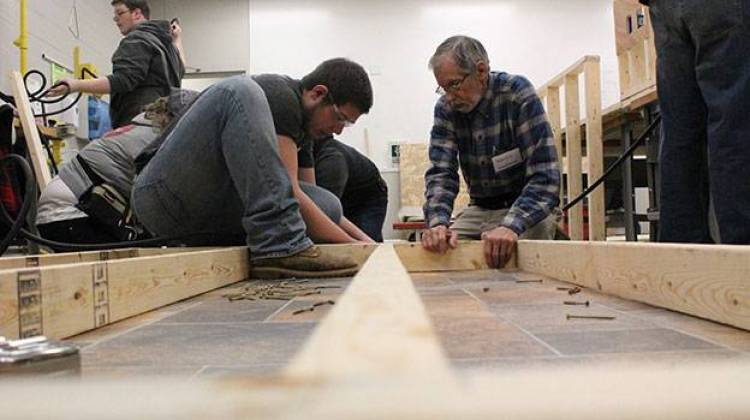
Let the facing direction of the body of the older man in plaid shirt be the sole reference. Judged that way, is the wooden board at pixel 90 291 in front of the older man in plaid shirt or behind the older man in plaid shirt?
in front

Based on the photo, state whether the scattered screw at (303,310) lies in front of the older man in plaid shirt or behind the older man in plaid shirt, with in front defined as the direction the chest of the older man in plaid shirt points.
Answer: in front

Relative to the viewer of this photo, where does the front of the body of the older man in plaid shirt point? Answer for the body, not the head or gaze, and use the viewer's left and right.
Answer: facing the viewer and to the left of the viewer

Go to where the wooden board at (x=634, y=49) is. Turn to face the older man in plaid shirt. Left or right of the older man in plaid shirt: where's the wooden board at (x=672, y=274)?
left

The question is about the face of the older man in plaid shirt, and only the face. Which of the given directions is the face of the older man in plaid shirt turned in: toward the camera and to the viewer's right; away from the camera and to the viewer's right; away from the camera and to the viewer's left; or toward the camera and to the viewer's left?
toward the camera and to the viewer's left

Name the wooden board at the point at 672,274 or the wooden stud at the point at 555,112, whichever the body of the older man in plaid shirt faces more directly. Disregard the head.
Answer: the wooden board

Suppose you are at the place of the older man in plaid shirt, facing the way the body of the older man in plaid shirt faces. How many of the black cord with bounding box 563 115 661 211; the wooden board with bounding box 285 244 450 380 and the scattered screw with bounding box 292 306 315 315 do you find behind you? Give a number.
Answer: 1

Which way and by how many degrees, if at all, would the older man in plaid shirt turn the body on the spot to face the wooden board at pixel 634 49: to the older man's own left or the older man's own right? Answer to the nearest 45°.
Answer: approximately 180°

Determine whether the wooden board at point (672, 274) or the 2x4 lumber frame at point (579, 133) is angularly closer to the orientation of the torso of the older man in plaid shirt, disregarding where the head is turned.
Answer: the wooden board

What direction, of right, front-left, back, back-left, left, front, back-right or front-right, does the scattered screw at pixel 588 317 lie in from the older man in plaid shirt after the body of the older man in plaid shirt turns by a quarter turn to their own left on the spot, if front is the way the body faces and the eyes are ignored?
front-right

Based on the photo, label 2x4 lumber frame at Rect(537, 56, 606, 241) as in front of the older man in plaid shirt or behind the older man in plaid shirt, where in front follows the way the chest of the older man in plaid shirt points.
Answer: behind

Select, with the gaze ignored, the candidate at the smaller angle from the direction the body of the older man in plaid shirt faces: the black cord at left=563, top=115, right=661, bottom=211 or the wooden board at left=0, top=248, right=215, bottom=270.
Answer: the wooden board

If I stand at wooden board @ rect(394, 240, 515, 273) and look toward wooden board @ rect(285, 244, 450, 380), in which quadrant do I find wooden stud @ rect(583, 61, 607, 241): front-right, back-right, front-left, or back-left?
back-left

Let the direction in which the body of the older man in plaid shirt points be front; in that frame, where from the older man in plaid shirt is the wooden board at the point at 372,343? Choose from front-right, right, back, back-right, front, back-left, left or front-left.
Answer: front-left

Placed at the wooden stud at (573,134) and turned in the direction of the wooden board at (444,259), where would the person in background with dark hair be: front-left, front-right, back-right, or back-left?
front-right

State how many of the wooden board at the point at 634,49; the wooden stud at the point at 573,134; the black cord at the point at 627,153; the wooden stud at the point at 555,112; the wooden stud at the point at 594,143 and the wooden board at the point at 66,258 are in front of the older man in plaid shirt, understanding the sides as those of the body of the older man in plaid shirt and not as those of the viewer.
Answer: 1

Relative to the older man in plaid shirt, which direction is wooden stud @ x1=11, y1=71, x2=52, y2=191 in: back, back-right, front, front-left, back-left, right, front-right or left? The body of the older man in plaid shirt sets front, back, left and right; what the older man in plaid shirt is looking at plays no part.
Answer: front-right

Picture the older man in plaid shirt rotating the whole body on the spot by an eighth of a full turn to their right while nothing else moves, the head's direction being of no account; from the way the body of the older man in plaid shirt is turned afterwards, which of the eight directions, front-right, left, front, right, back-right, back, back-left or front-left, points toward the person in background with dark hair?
right
